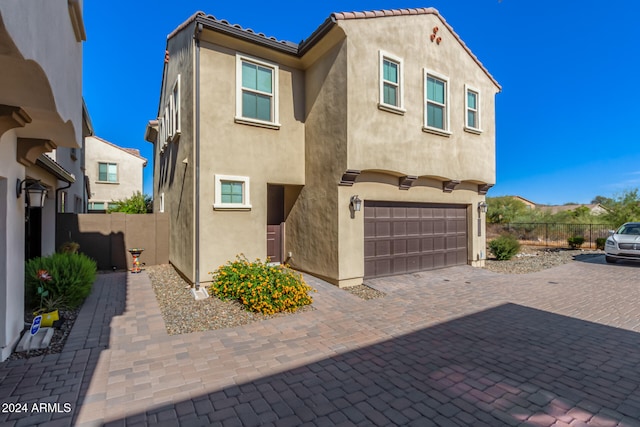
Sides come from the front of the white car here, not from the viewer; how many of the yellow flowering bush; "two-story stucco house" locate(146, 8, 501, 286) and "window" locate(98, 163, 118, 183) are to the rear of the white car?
0

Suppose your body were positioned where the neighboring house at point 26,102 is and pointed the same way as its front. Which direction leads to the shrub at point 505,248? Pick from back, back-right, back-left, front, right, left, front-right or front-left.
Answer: front

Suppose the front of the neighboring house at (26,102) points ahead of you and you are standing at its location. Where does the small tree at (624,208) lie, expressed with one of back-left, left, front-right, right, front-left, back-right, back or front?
front

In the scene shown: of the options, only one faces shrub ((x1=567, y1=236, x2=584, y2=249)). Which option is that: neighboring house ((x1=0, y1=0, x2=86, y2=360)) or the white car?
the neighboring house

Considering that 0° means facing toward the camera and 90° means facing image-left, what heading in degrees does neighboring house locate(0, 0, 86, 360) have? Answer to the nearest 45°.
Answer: approximately 270°

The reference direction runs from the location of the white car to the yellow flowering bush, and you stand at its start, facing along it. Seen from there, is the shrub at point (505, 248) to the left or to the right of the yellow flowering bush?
right

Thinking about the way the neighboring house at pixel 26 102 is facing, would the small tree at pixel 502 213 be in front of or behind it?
in front

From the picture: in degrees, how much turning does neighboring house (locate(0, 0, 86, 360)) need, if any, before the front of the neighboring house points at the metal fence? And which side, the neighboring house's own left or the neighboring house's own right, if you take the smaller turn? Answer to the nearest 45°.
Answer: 0° — it already faces it

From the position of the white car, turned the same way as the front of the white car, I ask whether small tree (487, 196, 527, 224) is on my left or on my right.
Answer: on my right

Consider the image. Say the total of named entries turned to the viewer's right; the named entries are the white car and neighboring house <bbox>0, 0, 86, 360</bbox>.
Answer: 1

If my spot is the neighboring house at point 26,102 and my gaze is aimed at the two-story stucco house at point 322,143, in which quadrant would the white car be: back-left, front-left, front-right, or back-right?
front-right

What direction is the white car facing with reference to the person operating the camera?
facing the viewer and to the left of the viewer

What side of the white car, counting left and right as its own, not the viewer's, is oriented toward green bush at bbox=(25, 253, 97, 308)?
front

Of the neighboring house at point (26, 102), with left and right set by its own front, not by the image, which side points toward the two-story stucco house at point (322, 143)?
front

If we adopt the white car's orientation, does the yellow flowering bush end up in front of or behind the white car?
in front
